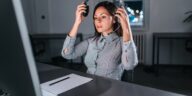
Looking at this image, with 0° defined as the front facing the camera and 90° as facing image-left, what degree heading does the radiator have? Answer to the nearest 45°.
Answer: approximately 0°

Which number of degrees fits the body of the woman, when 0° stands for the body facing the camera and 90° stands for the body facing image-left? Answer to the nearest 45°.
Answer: approximately 45°

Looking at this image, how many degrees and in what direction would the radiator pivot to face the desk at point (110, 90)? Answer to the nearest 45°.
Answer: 0° — it already faces it

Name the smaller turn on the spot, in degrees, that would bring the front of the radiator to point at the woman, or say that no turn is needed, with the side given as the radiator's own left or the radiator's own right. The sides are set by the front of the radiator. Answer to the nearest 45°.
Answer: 0° — it already faces them
